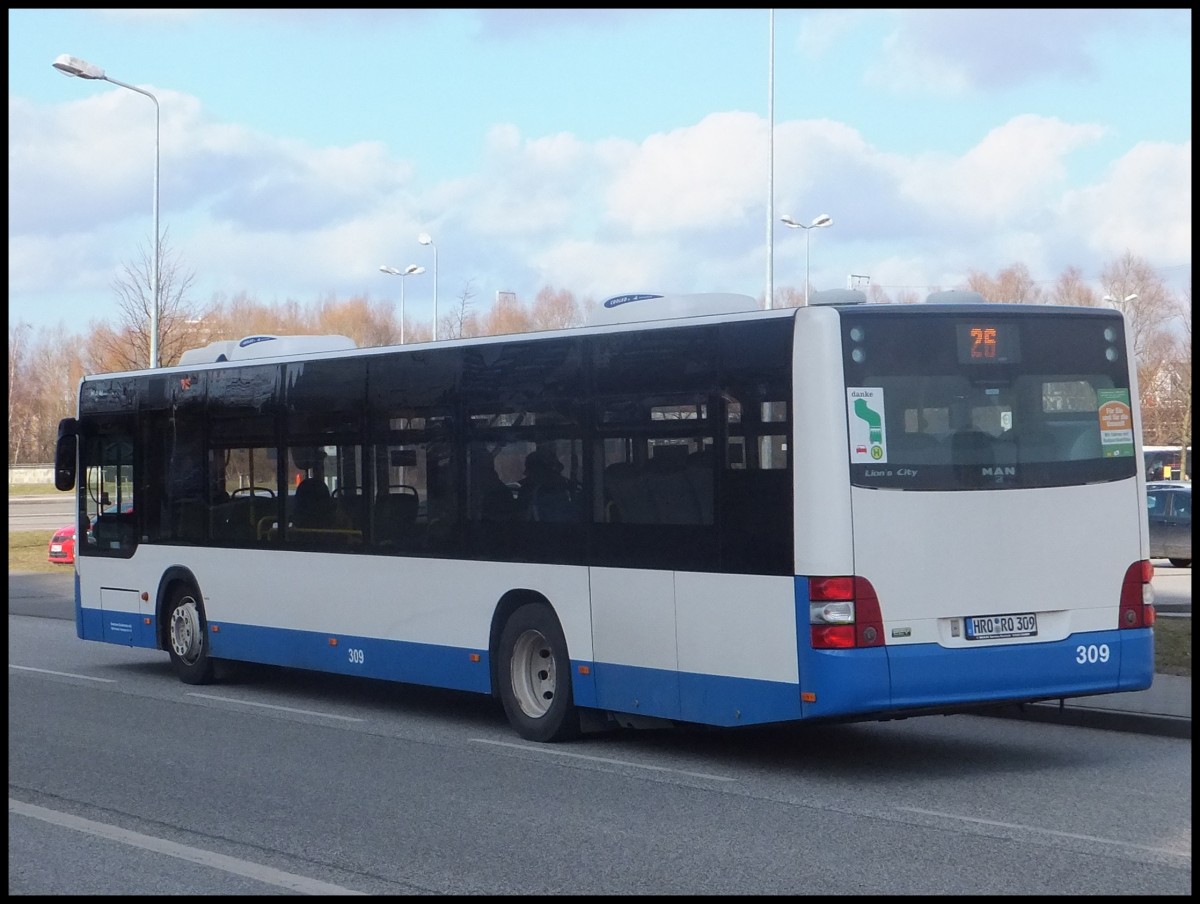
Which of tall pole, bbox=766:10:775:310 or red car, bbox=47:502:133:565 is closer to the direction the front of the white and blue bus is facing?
the red car

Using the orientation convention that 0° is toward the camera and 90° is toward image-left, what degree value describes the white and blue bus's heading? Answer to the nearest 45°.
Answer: approximately 135°

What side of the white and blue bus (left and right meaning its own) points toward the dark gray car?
right

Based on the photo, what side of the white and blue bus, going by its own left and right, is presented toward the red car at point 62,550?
front

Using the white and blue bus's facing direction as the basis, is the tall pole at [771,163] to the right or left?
on its right
